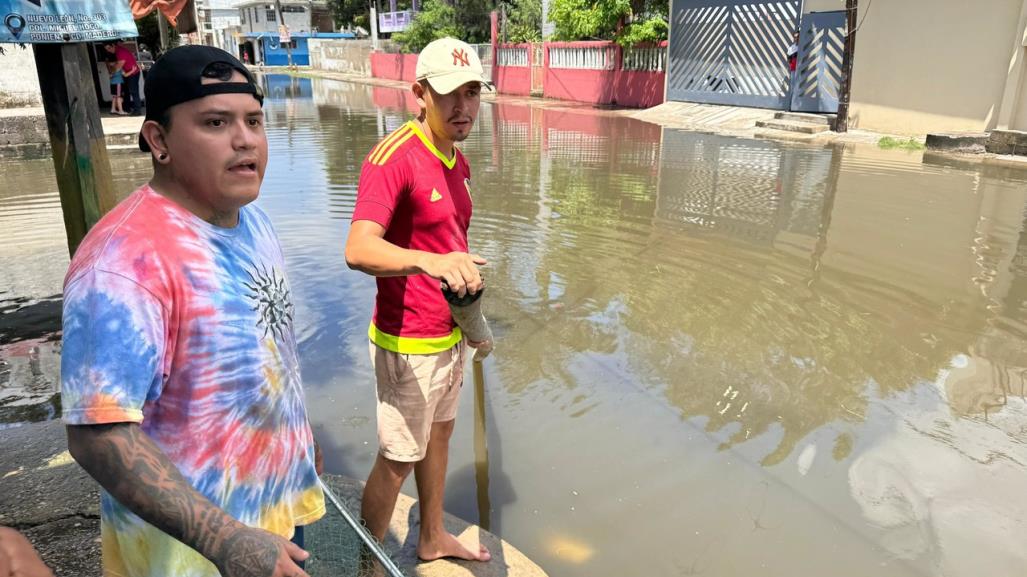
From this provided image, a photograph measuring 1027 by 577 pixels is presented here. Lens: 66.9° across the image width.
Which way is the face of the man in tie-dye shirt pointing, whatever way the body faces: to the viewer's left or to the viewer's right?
to the viewer's right

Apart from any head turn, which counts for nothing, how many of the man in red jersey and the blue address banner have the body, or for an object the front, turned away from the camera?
0

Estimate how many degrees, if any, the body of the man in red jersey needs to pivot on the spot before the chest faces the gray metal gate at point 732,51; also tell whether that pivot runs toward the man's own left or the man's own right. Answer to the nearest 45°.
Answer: approximately 90° to the man's own left

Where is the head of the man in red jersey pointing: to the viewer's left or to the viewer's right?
to the viewer's right

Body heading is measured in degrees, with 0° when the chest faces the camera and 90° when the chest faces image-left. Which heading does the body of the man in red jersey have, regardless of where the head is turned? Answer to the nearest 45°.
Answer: approximately 315°

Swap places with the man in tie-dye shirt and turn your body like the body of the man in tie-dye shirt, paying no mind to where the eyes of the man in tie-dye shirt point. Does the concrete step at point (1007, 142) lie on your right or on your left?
on your left

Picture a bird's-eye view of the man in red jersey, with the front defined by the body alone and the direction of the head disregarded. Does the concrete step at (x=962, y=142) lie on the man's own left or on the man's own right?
on the man's own left

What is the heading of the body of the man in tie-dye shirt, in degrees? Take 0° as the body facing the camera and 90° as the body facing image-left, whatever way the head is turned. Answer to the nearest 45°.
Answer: approximately 315°

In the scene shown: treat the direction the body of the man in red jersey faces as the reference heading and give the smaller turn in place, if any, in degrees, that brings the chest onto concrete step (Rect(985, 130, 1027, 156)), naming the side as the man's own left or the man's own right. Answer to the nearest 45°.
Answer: approximately 90° to the man's own left
